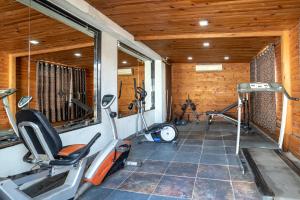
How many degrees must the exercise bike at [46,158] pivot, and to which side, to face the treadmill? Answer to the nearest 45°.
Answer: approximately 45° to its right

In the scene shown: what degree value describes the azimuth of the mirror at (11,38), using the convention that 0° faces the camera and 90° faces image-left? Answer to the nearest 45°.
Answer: approximately 315°

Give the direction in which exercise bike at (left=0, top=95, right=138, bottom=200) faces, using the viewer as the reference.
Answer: facing away from the viewer and to the right of the viewer

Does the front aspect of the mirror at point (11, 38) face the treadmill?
yes

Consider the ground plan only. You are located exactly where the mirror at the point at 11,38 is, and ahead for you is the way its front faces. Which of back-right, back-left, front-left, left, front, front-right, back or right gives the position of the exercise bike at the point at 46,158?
front-right

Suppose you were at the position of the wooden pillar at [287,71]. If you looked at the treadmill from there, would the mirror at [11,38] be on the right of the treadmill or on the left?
right

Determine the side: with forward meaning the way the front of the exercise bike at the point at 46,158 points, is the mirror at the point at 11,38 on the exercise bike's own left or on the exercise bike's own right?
on the exercise bike's own left
